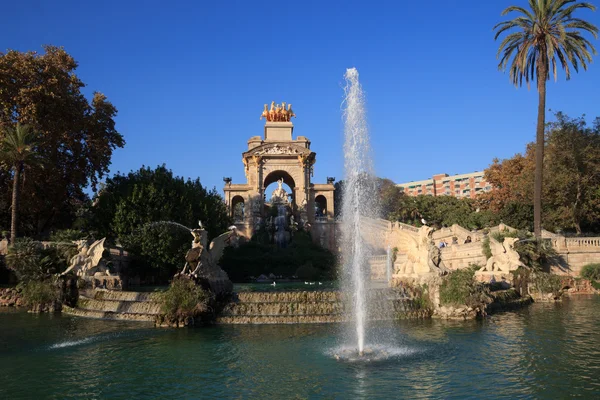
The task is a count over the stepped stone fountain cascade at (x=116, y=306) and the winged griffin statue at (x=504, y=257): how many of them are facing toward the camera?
1

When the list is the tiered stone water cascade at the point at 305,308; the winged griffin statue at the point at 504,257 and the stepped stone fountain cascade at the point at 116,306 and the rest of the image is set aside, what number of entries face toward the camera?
2

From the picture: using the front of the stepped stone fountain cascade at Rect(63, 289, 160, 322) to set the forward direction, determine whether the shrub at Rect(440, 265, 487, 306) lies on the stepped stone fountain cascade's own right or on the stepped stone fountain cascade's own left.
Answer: on the stepped stone fountain cascade's own left

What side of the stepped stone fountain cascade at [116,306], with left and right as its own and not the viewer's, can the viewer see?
front

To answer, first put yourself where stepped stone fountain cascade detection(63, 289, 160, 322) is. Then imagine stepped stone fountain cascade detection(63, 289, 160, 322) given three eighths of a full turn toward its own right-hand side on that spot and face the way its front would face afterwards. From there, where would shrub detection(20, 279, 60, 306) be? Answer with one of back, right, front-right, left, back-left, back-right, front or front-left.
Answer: front

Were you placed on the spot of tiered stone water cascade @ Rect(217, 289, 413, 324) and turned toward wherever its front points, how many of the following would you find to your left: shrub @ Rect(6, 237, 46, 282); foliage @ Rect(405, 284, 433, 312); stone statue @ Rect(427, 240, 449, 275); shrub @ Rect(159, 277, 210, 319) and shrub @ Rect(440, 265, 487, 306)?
3

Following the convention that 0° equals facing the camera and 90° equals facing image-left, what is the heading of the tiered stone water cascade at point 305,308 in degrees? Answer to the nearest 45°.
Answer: approximately 0°

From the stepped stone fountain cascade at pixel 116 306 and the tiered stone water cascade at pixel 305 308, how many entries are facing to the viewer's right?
0

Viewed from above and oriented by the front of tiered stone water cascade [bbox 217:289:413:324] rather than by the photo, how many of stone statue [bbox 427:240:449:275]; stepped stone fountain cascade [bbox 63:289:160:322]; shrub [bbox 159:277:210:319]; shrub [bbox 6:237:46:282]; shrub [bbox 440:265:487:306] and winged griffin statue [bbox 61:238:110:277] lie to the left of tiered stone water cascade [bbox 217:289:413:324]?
2

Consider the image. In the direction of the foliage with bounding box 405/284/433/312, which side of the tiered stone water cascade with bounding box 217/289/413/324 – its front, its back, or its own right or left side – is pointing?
left
